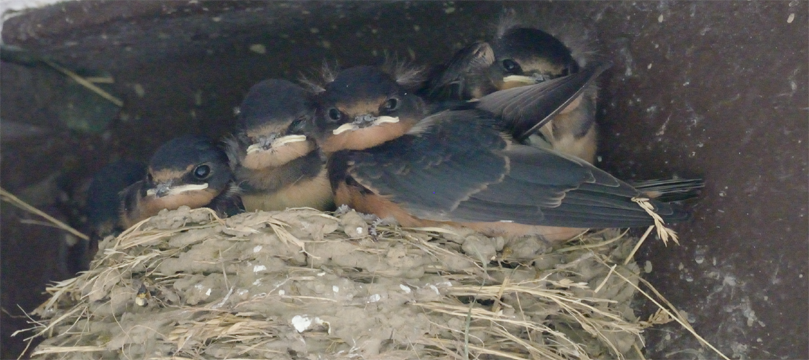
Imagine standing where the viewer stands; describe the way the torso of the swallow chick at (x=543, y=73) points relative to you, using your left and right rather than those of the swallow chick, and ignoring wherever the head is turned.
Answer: facing the viewer and to the right of the viewer

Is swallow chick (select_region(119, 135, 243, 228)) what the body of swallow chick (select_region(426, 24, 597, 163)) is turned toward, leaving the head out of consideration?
no

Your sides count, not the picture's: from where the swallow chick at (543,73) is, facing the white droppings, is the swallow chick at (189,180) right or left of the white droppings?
right

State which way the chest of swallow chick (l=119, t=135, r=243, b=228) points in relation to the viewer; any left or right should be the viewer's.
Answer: facing the viewer and to the left of the viewer

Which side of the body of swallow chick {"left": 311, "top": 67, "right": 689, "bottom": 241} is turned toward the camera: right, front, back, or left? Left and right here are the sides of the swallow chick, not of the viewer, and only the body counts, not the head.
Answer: left

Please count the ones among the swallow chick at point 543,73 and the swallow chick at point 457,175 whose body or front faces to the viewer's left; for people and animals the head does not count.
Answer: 1

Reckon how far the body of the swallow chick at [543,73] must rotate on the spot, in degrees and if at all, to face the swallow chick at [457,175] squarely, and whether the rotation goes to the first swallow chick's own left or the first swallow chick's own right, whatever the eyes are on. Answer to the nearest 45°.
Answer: approximately 90° to the first swallow chick's own right

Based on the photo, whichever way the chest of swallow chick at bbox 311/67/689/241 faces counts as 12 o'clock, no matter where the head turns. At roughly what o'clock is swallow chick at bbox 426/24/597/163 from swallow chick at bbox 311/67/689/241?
swallow chick at bbox 426/24/597/163 is roughly at 4 o'clock from swallow chick at bbox 311/67/689/241.

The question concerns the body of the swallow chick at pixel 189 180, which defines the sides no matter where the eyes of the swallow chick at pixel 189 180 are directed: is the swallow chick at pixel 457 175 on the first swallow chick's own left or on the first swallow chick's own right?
on the first swallow chick's own left

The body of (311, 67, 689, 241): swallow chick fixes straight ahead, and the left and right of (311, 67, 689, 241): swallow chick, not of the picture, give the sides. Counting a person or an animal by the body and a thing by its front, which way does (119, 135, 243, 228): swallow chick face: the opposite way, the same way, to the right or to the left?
to the left

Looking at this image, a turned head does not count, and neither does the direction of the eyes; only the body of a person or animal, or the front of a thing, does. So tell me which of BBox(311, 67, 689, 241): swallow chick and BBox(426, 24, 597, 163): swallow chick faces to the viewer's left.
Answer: BBox(311, 67, 689, 241): swallow chick

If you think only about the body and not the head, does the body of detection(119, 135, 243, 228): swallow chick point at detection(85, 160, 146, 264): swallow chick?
no

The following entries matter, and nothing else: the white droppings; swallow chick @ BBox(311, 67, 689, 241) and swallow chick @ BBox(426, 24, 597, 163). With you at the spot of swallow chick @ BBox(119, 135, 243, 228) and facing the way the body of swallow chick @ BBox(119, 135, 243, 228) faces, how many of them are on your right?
0

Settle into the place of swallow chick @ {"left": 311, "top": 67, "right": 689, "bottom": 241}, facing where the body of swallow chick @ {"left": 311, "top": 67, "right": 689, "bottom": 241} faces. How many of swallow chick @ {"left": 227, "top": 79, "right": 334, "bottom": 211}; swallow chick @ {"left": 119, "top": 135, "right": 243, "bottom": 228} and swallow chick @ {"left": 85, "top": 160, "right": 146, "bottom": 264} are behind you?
0

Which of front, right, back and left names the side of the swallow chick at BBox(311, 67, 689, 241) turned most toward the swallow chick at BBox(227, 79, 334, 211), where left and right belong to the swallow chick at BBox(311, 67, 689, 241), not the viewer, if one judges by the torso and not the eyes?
front
